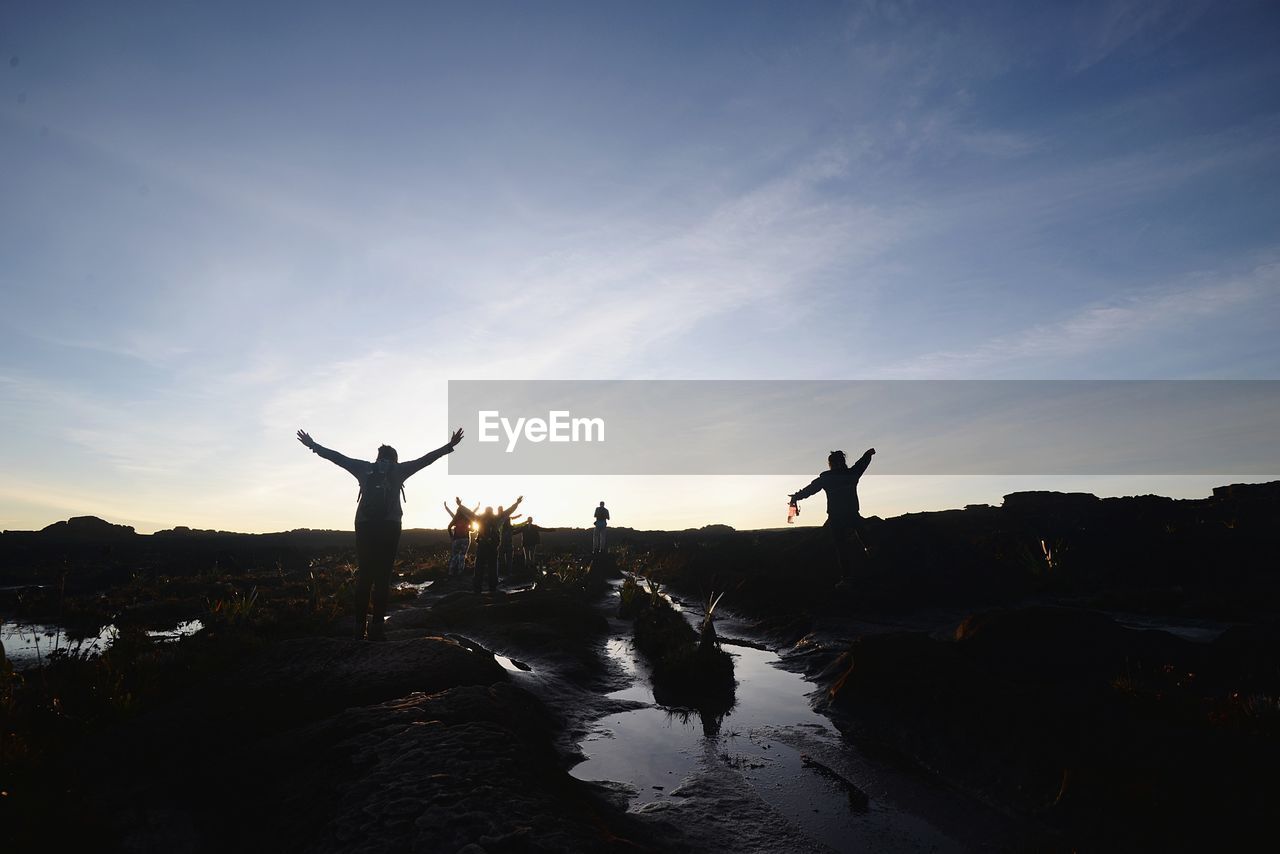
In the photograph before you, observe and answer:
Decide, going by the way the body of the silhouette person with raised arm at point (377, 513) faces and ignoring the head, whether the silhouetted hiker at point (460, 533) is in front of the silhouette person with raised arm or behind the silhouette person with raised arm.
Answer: in front

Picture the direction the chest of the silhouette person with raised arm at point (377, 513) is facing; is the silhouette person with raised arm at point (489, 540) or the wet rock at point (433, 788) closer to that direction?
the silhouette person with raised arm

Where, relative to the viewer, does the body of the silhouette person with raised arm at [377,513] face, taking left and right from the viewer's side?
facing away from the viewer

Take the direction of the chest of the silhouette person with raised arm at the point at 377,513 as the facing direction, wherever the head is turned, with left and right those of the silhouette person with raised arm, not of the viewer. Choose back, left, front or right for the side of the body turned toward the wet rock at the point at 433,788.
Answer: back

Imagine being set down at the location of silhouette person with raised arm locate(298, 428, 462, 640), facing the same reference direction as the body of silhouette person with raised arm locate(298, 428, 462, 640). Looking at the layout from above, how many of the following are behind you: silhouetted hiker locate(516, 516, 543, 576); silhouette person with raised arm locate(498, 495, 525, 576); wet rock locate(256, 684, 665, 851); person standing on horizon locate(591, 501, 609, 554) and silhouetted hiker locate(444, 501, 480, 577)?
1
